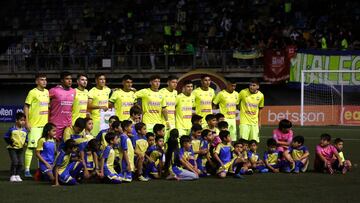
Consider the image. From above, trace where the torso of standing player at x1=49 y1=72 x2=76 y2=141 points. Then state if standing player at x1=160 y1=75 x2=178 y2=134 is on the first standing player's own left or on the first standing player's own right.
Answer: on the first standing player's own left

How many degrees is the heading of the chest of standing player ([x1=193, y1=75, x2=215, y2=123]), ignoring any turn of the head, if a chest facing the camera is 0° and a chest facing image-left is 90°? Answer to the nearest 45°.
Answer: approximately 0°

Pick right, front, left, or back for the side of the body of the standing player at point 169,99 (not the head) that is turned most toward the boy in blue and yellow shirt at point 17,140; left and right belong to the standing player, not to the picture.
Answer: right

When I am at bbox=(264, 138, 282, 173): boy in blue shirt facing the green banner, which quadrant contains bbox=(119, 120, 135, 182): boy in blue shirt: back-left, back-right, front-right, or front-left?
back-left
